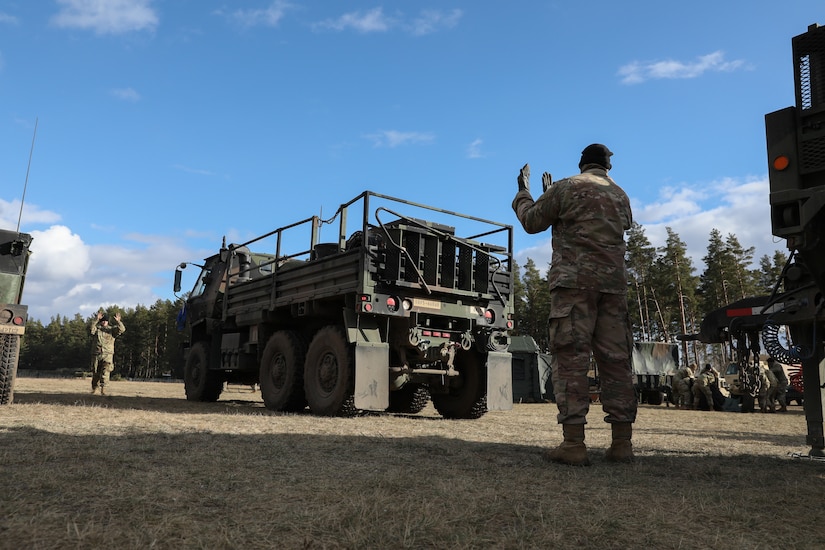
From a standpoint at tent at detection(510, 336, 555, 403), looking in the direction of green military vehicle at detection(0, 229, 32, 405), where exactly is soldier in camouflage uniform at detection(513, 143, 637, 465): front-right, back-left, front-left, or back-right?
front-left

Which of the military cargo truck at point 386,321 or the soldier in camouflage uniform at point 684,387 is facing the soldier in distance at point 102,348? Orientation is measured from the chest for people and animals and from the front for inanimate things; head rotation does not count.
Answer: the military cargo truck

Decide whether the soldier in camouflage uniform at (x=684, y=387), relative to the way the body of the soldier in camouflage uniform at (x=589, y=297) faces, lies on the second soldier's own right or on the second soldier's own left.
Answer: on the second soldier's own right

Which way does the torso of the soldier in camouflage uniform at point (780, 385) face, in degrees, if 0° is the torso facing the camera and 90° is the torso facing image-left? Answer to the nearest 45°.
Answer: approximately 90°

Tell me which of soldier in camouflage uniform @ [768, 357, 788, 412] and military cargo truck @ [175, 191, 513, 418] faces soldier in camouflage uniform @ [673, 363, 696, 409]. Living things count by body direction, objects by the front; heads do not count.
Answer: soldier in camouflage uniform @ [768, 357, 788, 412]

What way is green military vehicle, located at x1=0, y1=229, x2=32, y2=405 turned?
away from the camera

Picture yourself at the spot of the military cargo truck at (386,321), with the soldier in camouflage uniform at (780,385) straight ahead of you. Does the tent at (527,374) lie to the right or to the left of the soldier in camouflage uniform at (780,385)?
left

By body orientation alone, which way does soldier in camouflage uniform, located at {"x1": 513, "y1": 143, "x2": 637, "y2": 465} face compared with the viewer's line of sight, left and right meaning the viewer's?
facing away from the viewer and to the left of the viewer

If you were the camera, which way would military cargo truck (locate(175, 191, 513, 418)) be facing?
facing away from the viewer and to the left of the viewer
